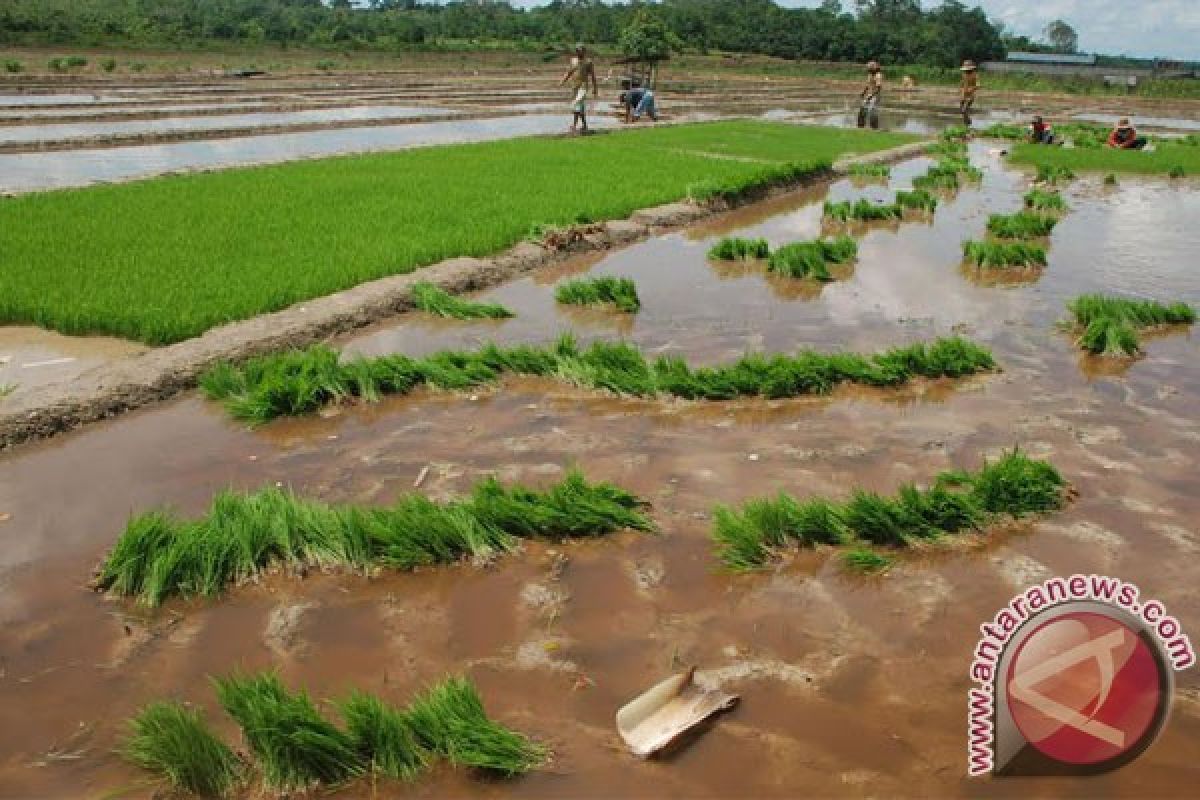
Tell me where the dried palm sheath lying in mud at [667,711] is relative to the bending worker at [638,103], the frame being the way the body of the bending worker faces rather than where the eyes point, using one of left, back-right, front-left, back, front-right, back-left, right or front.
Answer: left

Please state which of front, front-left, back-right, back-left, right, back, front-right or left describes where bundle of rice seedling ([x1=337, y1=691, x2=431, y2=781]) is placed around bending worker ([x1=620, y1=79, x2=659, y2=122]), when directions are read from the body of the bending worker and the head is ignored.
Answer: left

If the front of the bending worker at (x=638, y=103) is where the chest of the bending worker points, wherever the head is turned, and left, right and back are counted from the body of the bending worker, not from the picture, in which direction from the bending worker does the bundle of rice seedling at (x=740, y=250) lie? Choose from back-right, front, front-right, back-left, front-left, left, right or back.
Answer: left

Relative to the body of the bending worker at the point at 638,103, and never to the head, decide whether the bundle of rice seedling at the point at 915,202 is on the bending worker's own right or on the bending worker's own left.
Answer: on the bending worker's own left

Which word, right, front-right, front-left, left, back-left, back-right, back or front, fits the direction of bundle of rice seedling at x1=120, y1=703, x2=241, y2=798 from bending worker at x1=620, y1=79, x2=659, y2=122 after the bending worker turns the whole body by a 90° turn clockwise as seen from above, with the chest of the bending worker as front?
back

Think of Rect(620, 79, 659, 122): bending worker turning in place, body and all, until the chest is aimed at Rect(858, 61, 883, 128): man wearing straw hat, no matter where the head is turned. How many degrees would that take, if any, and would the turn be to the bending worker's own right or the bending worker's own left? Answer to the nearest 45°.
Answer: approximately 180°

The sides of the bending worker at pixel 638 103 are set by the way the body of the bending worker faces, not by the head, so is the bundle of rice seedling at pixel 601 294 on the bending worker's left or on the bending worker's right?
on the bending worker's left

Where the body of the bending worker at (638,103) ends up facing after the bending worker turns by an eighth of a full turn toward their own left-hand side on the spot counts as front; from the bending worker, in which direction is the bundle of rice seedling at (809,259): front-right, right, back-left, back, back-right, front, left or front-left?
front-left

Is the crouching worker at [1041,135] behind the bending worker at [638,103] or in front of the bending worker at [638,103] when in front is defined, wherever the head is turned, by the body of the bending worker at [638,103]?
behind

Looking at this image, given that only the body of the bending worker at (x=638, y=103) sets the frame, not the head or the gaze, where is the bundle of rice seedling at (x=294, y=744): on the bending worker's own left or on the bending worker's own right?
on the bending worker's own left

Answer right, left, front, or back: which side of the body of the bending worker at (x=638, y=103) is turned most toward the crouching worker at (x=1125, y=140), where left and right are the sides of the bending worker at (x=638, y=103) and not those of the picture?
back

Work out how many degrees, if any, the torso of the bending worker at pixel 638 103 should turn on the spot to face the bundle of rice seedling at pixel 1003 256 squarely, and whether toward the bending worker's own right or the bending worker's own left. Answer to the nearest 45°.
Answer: approximately 90° to the bending worker's own left

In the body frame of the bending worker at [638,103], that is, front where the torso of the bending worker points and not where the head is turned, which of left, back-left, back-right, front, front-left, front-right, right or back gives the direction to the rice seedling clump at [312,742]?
left

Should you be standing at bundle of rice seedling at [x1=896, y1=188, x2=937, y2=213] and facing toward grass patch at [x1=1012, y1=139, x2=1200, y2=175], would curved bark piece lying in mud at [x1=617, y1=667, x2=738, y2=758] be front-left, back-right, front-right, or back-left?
back-right

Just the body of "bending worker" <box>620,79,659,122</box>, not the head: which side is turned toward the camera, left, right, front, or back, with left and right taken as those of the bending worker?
left
